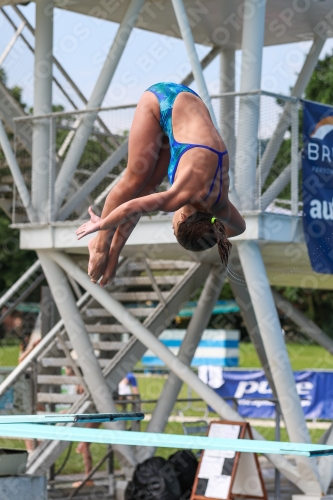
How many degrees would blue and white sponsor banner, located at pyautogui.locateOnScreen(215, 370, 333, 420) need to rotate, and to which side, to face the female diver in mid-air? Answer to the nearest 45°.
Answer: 0° — it already faces them

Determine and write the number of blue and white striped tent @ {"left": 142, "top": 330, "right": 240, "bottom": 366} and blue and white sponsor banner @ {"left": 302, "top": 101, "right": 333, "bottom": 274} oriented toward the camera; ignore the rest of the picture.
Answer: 2

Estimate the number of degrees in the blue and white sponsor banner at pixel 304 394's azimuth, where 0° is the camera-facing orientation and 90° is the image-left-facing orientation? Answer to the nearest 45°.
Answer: approximately 0°

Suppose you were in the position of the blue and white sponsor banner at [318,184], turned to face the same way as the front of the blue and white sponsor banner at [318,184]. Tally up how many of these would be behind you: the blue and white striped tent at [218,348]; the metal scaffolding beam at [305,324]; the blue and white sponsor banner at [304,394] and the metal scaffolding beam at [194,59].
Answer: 3

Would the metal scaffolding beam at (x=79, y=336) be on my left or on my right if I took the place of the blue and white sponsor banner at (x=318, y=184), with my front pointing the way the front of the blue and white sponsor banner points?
on my right

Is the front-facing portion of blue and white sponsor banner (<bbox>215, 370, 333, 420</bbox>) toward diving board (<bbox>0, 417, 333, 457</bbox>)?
yes

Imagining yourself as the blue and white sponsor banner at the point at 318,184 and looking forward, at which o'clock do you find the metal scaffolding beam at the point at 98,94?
The metal scaffolding beam is roughly at 3 o'clock from the blue and white sponsor banner.

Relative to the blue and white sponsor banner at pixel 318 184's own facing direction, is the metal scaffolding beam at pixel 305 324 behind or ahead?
behind

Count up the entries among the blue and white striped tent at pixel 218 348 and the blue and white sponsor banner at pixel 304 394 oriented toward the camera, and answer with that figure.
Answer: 2

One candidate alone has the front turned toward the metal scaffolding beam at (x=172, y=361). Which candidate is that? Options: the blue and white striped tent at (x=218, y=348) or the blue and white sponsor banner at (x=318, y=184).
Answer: the blue and white striped tent at (x=218, y=348)

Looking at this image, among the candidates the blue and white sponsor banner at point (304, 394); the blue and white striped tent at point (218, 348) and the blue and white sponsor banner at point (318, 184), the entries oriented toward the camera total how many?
3

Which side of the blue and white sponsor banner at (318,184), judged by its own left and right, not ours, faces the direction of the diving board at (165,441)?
front

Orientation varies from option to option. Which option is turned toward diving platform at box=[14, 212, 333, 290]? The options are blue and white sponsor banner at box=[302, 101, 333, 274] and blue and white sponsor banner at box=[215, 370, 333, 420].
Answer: blue and white sponsor banner at box=[215, 370, 333, 420]

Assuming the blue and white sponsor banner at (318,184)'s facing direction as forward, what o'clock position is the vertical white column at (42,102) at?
The vertical white column is roughly at 3 o'clock from the blue and white sponsor banner.

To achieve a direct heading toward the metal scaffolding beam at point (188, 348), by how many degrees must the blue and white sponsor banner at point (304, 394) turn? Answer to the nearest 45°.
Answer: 0° — it already faces it

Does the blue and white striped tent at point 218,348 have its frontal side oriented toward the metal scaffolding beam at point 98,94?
yes
